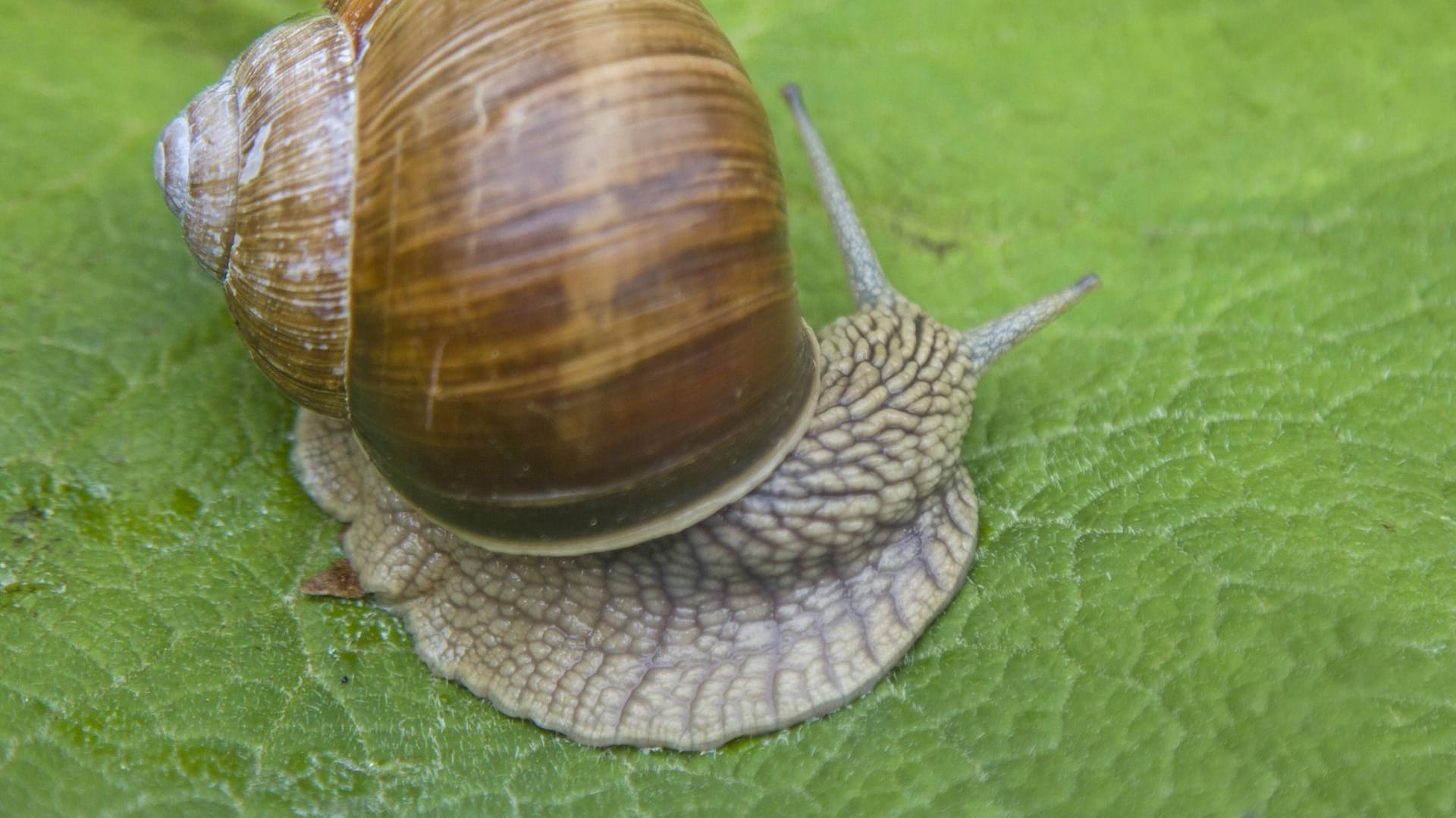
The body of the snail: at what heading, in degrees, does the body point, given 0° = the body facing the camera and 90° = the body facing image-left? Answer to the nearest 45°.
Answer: approximately 225°
